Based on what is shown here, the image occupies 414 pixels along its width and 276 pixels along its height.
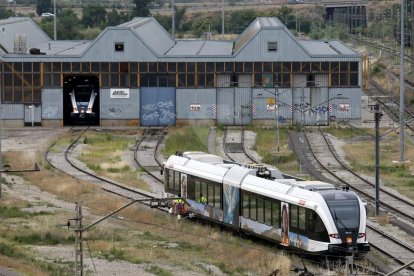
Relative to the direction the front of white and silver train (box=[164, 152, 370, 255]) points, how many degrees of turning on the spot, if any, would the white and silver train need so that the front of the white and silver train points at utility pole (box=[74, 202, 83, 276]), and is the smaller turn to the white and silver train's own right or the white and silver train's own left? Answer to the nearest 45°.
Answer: approximately 90° to the white and silver train's own right

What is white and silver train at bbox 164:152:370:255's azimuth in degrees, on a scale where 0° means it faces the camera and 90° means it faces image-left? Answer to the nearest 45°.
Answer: approximately 315°

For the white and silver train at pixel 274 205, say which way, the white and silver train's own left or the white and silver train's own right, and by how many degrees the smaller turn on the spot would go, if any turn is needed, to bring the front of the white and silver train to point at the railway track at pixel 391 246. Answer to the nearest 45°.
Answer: approximately 45° to the white and silver train's own left
